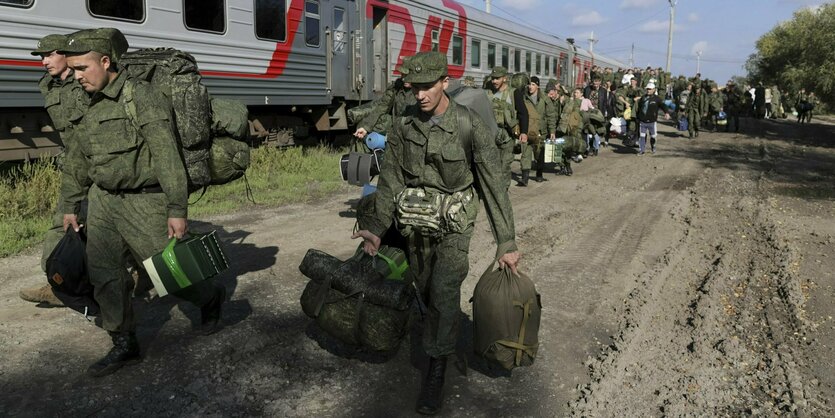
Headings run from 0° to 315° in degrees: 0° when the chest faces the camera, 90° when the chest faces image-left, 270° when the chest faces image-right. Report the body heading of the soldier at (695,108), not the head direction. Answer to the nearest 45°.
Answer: approximately 0°

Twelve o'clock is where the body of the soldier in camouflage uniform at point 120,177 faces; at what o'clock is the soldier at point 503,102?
The soldier is roughly at 6 o'clock from the soldier in camouflage uniform.

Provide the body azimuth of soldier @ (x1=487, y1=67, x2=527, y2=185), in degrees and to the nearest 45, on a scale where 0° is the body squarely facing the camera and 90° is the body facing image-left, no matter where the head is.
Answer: approximately 45°

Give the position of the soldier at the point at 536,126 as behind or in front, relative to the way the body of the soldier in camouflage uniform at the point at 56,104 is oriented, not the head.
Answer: behind

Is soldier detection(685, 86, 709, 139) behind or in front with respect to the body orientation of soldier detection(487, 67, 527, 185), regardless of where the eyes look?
behind

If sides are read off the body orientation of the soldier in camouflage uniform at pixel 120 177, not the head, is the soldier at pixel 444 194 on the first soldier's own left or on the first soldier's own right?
on the first soldier's own left

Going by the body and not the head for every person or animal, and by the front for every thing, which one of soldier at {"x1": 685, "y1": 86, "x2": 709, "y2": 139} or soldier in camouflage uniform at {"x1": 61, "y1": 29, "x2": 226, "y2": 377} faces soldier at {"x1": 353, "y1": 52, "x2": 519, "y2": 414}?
soldier at {"x1": 685, "y1": 86, "x2": 709, "y2": 139}

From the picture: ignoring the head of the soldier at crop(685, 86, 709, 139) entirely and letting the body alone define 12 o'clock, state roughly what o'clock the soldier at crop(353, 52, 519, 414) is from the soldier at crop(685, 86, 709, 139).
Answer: the soldier at crop(353, 52, 519, 414) is roughly at 12 o'clock from the soldier at crop(685, 86, 709, 139).

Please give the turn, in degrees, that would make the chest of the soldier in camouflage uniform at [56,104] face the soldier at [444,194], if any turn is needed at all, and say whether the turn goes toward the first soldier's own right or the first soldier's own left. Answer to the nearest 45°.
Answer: approximately 90° to the first soldier's own left
